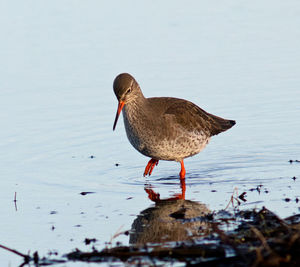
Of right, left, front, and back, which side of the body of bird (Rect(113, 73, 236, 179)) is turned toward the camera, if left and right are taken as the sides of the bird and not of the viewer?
left
